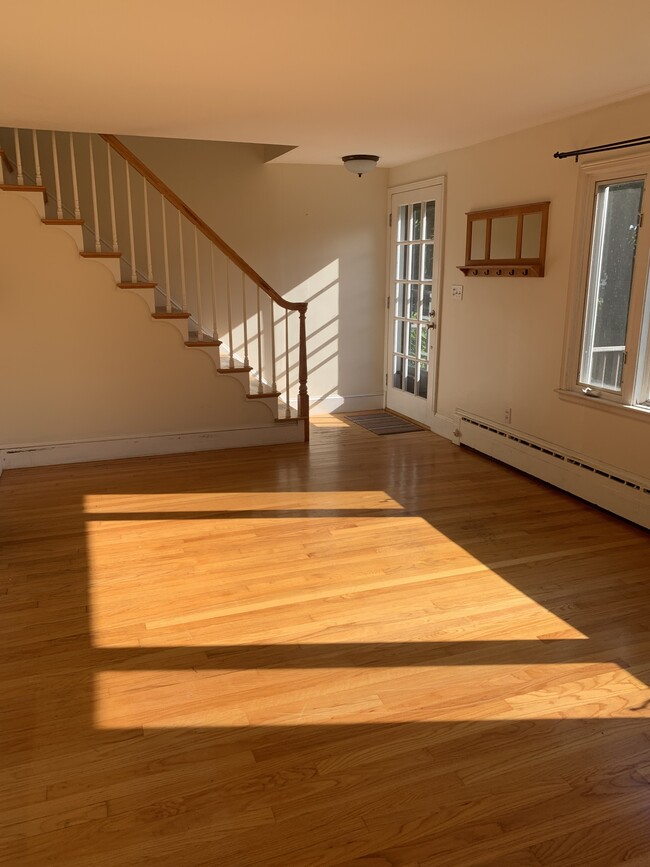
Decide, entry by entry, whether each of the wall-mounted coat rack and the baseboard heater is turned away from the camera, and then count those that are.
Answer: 0

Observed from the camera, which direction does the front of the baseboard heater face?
facing the viewer and to the left of the viewer

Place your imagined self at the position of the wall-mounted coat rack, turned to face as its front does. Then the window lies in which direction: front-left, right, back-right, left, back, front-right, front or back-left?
left

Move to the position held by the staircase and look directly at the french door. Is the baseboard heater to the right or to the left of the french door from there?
right

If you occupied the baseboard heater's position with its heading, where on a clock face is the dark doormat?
The dark doormat is roughly at 3 o'clock from the baseboard heater.

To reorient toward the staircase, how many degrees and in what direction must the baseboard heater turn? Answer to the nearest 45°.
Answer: approximately 45° to its right

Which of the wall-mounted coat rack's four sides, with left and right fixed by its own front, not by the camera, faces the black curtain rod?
left

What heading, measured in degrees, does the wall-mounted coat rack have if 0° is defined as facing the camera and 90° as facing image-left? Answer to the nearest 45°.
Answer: approximately 45°
